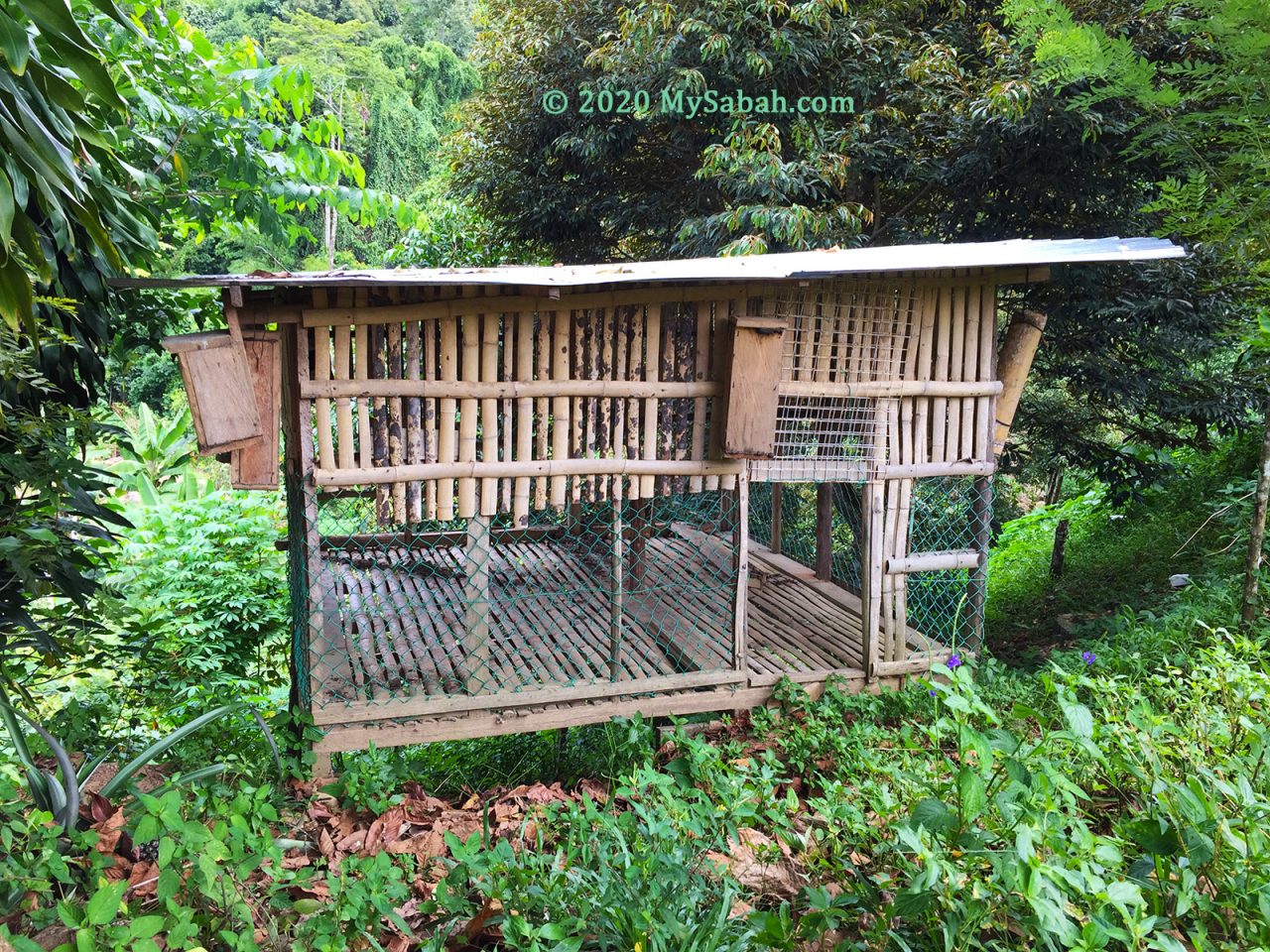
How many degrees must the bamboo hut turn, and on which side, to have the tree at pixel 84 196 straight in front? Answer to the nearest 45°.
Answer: approximately 90° to its right

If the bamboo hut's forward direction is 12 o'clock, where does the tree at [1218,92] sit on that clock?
The tree is roughly at 9 o'clock from the bamboo hut.

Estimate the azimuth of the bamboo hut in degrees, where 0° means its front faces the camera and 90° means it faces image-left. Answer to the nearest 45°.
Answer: approximately 0°

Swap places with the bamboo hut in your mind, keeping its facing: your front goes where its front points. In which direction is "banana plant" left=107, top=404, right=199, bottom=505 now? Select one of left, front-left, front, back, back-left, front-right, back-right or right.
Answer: back-right

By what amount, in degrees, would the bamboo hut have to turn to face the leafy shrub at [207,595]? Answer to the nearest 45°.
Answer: approximately 135° to its right

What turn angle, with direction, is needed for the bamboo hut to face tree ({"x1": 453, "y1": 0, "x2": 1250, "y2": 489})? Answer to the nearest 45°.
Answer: approximately 135° to its left
